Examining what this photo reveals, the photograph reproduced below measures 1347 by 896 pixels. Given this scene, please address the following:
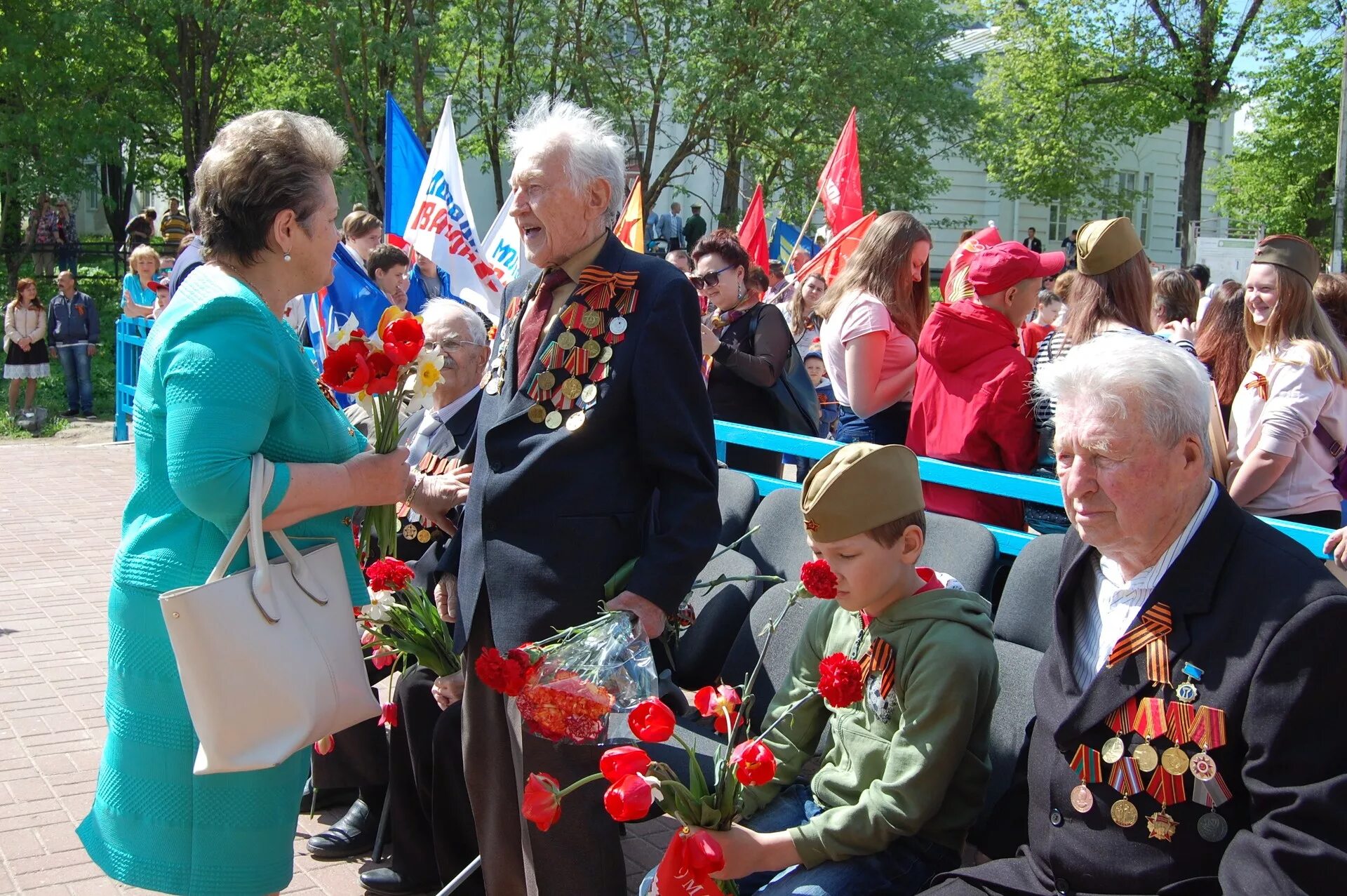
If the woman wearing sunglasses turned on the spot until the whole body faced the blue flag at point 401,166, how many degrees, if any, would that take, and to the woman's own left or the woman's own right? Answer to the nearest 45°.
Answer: approximately 90° to the woman's own right

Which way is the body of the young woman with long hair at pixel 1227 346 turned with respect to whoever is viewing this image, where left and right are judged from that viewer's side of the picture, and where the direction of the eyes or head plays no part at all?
facing away from the viewer

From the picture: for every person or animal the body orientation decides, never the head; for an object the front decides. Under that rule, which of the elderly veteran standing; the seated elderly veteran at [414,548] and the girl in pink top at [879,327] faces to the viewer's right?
the girl in pink top

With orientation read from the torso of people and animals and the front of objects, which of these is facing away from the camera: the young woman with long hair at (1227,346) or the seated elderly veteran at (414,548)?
the young woman with long hair

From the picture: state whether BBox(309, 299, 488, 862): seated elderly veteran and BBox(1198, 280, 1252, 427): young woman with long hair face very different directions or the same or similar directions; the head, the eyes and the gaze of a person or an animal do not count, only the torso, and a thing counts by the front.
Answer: very different directions

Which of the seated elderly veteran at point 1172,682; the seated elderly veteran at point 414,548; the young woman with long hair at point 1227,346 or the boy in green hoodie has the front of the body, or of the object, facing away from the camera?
the young woman with long hair

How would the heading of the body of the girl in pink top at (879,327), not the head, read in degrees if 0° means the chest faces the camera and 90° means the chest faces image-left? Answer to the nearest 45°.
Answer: approximately 270°

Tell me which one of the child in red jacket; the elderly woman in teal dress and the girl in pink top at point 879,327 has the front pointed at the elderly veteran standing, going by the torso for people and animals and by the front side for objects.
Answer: the elderly woman in teal dress

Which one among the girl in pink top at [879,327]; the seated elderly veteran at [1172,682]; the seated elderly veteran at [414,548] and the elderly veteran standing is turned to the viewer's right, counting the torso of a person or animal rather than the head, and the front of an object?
the girl in pink top

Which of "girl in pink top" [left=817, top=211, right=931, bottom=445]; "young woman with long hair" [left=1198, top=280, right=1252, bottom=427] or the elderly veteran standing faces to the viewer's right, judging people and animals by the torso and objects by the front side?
the girl in pink top

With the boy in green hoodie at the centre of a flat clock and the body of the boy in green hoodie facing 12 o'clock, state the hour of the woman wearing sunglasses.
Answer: The woman wearing sunglasses is roughly at 4 o'clock from the boy in green hoodie.

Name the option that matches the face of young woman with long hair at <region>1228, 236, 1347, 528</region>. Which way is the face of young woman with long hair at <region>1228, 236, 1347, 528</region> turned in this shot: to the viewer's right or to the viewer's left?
to the viewer's left

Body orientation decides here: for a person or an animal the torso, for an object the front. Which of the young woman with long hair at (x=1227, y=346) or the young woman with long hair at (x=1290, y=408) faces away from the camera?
the young woman with long hair at (x=1227, y=346)

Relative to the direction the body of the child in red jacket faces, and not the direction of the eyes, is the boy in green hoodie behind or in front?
behind

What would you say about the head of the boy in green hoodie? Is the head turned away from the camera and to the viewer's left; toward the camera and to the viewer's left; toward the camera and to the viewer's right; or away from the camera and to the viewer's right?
toward the camera and to the viewer's left

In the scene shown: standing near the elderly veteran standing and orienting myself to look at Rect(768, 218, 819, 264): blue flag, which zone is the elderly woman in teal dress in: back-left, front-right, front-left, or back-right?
back-left
